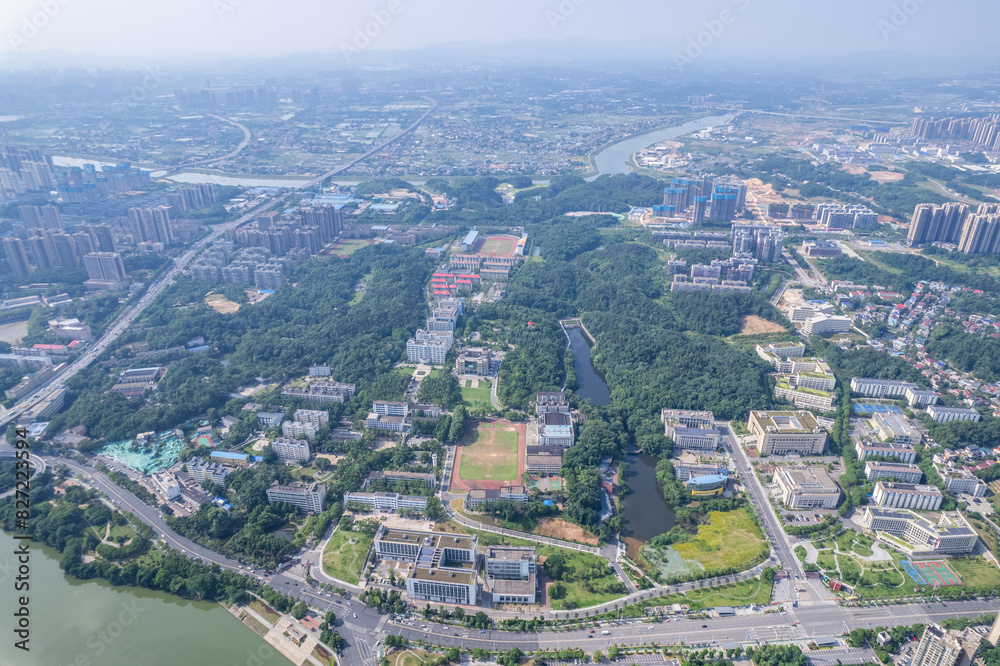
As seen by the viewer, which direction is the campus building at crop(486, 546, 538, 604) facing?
toward the camera

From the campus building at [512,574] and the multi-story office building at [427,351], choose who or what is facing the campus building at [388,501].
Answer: the multi-story office building

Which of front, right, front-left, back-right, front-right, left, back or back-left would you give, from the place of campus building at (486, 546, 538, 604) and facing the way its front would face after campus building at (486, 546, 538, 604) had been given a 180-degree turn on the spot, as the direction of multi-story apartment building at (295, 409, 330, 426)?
front-left

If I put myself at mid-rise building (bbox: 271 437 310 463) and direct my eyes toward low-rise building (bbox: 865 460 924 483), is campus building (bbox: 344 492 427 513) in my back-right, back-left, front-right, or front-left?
front-right

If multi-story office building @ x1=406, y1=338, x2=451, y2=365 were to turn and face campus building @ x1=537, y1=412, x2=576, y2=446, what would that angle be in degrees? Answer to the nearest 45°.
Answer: approximately 45° to its left

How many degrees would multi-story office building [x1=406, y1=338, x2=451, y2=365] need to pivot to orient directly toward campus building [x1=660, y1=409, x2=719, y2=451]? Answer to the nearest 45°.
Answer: approximately 45° to its left

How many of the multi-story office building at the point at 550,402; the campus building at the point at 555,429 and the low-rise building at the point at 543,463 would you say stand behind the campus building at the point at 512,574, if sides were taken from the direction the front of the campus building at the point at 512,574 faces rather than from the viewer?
3

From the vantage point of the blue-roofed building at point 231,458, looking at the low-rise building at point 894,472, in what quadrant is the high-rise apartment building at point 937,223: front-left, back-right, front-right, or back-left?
front-left

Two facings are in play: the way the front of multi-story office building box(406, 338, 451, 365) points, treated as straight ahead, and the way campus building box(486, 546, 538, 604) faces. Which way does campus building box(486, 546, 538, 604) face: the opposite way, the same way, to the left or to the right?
the same way

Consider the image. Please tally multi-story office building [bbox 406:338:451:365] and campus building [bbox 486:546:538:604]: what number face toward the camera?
2

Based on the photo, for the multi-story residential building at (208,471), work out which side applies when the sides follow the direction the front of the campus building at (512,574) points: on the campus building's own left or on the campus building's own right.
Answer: on the campus building's own right

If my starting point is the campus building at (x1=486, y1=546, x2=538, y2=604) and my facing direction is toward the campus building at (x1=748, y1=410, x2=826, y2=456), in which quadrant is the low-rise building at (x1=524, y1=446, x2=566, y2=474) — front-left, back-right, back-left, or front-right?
front-left

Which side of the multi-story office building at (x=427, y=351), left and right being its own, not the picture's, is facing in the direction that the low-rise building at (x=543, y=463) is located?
front

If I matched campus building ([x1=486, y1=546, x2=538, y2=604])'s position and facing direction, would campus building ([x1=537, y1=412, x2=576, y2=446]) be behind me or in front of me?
behind

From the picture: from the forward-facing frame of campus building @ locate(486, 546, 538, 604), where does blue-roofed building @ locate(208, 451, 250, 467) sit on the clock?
The blue-roofed building is roughly at 4 o'clock from the campus building.

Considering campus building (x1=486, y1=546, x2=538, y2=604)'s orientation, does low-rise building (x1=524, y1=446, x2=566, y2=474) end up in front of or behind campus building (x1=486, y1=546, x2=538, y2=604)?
behind

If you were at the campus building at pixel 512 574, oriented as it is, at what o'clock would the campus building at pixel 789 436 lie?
the campus building at pixel 789 436 is roughly at 8 o'clock from the campus building at pixel 512 574.

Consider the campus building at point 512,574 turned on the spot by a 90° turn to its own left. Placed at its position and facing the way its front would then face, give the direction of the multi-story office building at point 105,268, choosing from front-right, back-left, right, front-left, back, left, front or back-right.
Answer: back-left
